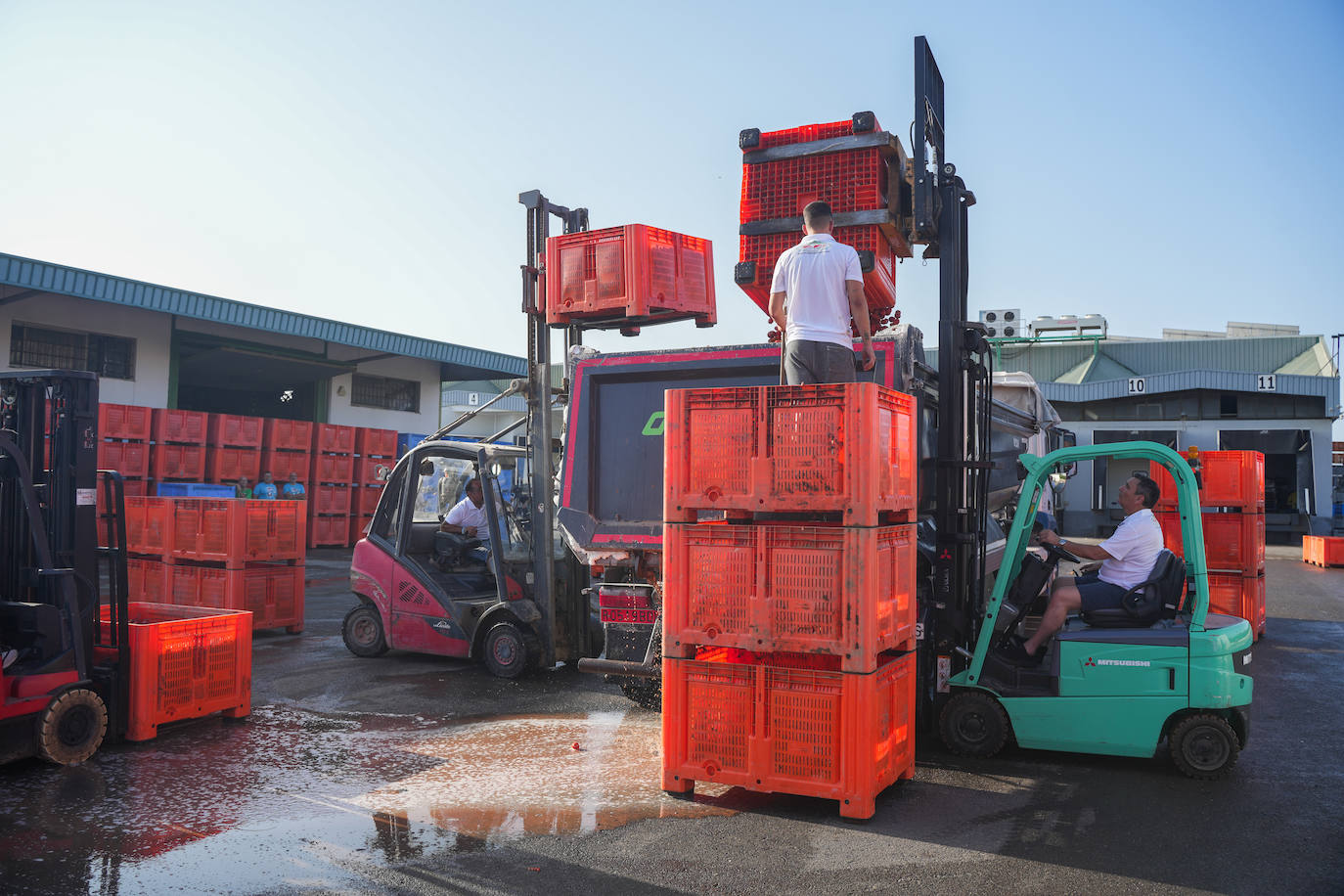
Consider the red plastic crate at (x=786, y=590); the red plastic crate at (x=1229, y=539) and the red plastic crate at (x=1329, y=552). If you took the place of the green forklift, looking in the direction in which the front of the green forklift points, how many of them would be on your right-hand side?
2

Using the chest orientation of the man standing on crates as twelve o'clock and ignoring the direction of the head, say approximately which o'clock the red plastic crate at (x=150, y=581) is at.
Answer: The red plastic crate is roughly at 10 o'clock from the man standing on crates.

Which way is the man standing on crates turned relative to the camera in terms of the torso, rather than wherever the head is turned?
away from the camera

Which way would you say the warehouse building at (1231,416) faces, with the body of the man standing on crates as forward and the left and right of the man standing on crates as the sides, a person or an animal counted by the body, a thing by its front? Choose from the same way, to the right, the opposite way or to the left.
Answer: the opposite way

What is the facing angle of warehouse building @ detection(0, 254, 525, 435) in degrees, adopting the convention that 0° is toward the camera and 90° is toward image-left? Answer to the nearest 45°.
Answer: approximately 315°

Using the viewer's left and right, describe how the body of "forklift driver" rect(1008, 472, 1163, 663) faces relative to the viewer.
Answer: facing to the left of the viewer

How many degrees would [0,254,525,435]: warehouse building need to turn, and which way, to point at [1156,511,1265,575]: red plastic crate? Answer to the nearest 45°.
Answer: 0° — it already faces it

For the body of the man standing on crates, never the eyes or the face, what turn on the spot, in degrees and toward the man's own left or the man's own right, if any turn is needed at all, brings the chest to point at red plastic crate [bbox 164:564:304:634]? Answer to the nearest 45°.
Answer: approximately 45° to the man's own left

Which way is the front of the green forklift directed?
to the viewer's left

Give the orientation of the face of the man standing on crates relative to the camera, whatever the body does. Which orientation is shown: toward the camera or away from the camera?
away from the camera

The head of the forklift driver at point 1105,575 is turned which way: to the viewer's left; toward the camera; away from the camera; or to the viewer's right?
to the viewer's left

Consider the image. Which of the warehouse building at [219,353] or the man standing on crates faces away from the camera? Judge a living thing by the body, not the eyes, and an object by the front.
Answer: the man standing on crates

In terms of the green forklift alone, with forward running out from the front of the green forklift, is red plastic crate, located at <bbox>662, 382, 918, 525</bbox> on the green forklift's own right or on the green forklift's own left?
on the green forklift's own left

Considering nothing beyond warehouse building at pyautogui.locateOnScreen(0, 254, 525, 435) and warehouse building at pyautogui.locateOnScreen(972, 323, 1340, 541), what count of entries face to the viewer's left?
0

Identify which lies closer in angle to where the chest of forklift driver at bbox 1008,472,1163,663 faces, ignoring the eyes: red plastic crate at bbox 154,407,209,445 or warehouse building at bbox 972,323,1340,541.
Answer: the red plastic crate
